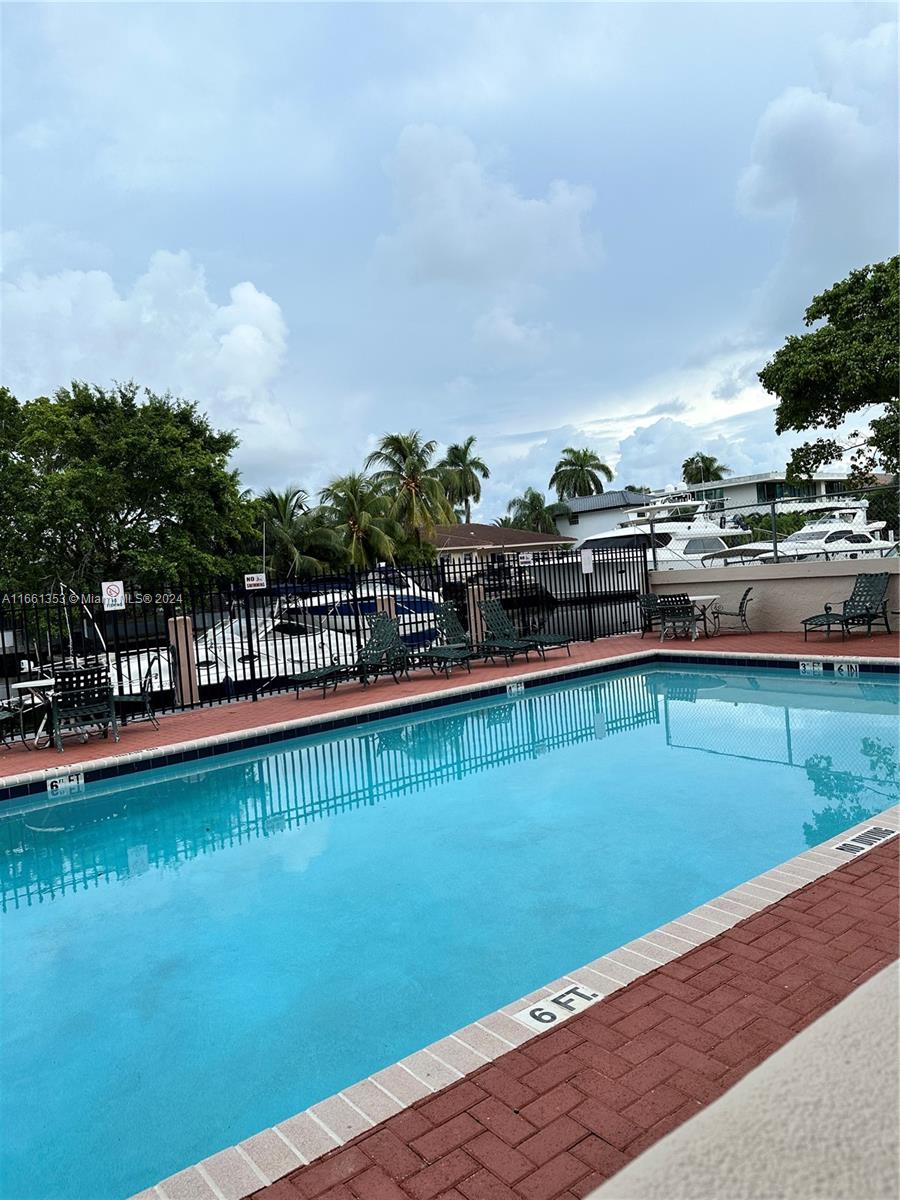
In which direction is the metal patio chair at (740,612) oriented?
to the viewer's left

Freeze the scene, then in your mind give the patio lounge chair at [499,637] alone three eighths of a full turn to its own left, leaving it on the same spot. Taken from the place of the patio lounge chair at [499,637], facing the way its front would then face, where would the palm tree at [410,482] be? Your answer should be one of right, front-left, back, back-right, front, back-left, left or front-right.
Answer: front

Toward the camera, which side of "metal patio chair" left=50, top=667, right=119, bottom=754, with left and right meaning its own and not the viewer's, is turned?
back

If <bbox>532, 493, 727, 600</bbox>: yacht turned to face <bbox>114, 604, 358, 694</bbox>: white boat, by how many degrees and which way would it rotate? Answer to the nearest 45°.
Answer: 0° — it already faces it

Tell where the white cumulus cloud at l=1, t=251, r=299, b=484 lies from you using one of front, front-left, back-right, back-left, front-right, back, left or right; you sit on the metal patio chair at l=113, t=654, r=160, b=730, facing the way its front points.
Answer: right

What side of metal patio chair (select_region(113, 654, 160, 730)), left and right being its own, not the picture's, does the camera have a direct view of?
left

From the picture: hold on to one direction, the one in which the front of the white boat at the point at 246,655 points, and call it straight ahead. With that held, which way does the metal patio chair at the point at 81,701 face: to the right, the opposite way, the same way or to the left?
to the left

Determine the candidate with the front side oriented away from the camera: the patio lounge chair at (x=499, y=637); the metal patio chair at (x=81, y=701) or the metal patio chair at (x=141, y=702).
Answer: the metal patio chair at (x=81, y=701)

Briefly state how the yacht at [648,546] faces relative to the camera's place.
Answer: facing the viewer and to the left of the viewer

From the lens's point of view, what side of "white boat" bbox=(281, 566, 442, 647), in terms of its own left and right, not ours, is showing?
left

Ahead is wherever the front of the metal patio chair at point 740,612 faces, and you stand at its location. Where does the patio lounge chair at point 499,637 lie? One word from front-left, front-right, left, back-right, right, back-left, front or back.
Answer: front-left
